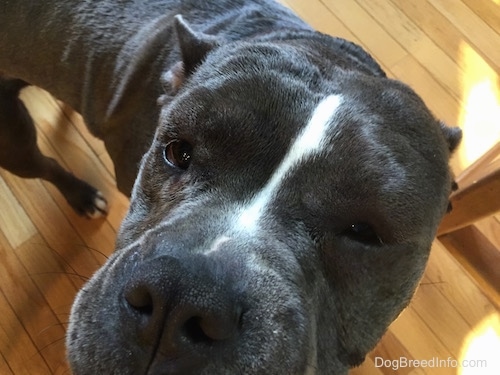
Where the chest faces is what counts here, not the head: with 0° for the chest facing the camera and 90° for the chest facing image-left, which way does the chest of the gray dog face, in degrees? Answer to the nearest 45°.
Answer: approximately 315°
